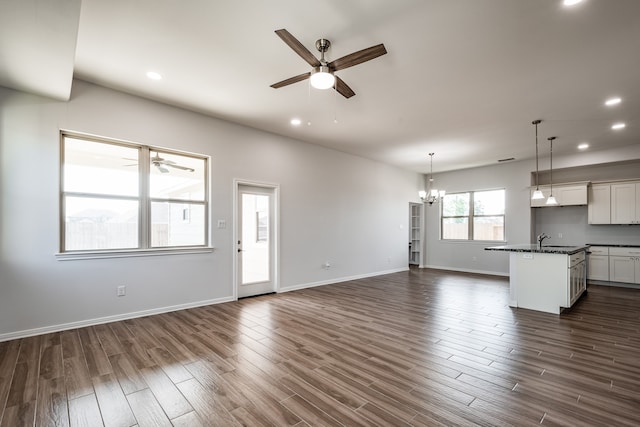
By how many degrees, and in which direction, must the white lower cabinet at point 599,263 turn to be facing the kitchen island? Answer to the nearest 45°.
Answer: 0° — it already faces it

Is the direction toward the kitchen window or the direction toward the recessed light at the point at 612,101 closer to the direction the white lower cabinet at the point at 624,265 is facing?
the recessed light

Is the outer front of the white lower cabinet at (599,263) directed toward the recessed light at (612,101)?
yes

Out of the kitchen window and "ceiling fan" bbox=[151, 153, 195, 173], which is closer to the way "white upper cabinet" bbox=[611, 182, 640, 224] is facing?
the ceiling fan

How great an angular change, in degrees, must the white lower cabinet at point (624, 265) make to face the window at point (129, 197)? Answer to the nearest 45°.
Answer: approximately 45° to its right

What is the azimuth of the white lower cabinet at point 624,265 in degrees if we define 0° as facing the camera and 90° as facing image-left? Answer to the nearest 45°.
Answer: approximately 0°

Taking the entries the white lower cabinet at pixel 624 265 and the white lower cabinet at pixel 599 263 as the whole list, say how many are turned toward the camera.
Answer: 2

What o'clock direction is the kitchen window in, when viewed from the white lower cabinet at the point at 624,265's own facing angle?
The kitchen window is roughly at 3 o'clock from the white lower cabinet.

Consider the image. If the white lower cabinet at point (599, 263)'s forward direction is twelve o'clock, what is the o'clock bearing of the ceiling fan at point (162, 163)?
The ceiling fan is roughly at 1 o'clock from the white lower cabinet.
